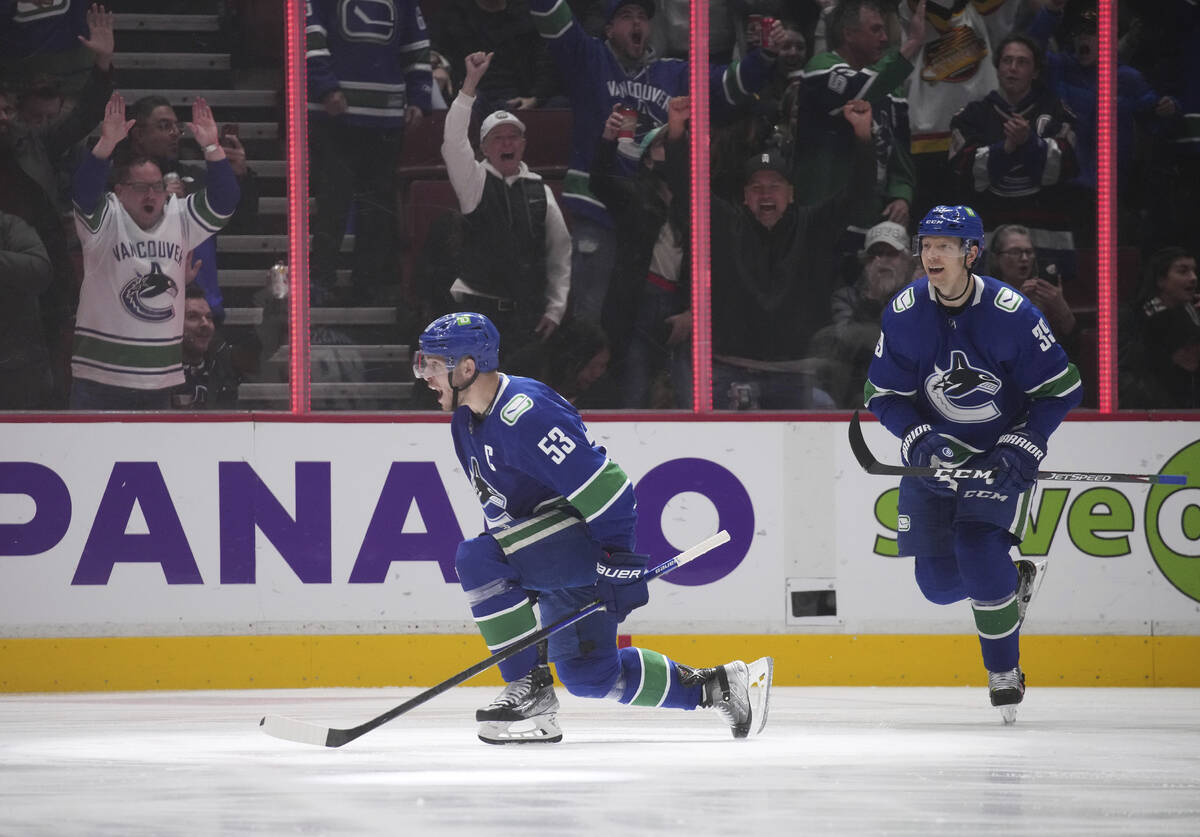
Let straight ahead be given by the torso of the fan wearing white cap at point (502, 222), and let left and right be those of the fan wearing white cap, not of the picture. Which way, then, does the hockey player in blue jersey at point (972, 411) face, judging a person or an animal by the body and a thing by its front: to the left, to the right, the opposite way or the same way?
the same way

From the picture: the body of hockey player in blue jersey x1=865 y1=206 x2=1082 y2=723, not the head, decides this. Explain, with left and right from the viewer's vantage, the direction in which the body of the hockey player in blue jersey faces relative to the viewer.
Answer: facing the viewer

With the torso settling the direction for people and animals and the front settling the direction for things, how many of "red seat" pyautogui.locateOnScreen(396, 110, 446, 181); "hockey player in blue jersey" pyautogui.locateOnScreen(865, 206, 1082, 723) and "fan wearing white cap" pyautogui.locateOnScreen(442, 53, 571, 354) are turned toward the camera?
3

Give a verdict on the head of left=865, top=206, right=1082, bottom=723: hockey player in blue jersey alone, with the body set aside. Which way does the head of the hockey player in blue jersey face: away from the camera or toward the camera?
toward the camera

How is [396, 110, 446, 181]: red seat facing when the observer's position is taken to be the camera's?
facing the viewer

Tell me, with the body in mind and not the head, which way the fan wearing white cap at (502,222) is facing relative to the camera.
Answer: toward the camera

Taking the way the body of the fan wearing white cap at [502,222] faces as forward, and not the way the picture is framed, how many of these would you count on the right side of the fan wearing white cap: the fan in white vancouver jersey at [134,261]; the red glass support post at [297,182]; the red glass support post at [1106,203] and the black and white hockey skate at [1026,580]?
2

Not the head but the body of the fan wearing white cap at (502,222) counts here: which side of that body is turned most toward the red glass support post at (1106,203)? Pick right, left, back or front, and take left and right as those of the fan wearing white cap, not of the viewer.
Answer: left

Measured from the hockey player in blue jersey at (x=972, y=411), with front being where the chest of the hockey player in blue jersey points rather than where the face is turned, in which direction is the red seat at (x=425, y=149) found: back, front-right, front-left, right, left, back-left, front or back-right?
back-right

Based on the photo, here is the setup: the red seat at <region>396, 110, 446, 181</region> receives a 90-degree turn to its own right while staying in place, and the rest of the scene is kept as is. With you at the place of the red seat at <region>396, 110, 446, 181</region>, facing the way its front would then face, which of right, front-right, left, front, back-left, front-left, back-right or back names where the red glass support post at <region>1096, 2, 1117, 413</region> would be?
back

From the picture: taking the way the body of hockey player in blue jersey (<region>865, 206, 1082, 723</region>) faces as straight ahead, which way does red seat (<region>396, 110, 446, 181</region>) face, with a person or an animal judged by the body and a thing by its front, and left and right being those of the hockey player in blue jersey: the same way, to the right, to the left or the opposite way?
the same way

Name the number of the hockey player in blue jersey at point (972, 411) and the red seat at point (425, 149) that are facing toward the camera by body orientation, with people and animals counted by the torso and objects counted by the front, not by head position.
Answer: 2

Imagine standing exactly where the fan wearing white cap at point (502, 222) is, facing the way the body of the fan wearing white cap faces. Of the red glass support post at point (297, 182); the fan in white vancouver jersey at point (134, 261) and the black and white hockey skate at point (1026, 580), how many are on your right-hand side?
2

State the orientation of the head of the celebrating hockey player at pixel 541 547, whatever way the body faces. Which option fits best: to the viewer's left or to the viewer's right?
to the viewer's left
